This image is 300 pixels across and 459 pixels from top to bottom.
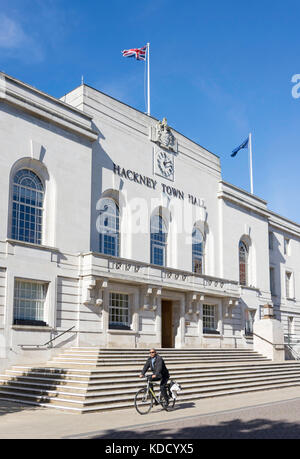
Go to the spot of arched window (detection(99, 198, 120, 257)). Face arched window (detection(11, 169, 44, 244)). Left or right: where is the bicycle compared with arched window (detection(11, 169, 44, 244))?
left

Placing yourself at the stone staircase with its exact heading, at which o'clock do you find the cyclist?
The cyclist is roughly at 1 o'clock from the stone staircase.

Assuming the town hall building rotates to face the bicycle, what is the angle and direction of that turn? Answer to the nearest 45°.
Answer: approximately 45° to its right

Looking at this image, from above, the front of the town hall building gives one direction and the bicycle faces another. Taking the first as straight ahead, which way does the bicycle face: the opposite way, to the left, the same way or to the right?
to the right

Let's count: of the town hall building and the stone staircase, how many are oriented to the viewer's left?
0

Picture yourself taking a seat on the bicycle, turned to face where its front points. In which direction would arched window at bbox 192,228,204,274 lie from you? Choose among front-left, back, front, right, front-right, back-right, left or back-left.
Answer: back-right

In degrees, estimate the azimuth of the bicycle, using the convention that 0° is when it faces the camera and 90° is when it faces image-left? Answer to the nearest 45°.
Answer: approximately 45°

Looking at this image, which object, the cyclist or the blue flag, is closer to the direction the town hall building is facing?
the cyclist
